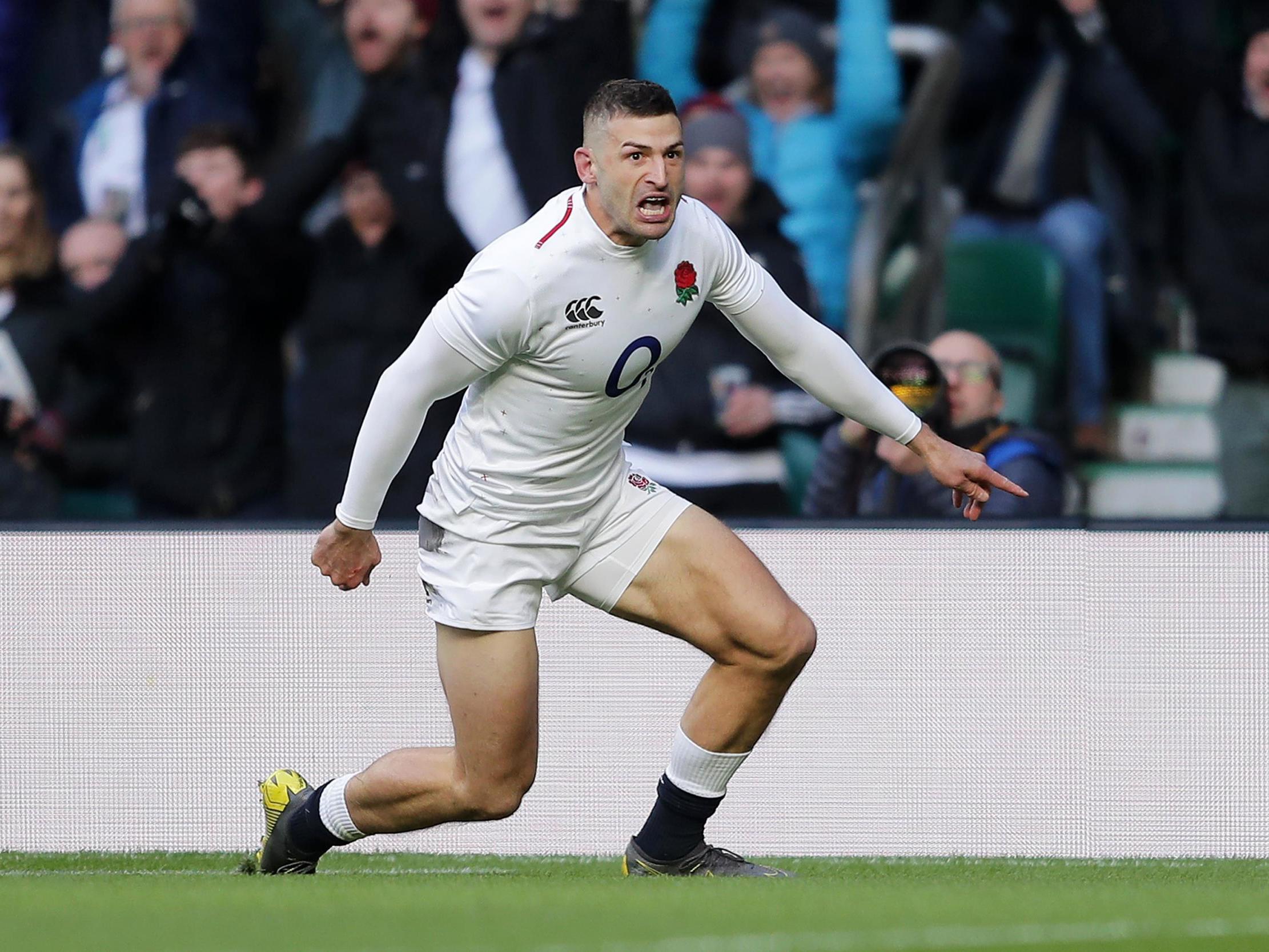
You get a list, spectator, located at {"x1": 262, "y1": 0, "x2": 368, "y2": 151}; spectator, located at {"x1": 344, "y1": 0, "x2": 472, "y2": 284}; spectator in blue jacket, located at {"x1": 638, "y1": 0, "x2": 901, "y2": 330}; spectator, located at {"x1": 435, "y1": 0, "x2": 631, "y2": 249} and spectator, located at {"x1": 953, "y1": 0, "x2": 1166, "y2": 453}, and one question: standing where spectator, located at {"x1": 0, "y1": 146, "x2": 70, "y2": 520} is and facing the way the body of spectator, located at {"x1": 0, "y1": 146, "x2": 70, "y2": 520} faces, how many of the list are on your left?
5

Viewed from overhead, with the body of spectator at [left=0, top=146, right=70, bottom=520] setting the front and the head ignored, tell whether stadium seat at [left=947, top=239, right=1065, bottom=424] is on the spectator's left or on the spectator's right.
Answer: on the spectator's left

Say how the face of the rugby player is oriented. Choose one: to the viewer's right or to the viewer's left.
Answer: to the viewer's right

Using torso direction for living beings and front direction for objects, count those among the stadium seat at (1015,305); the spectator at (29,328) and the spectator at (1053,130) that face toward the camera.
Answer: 3

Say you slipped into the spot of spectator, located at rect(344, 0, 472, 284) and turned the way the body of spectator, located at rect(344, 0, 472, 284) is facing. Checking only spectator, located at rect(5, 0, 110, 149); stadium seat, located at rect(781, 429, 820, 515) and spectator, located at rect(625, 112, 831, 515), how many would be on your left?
2

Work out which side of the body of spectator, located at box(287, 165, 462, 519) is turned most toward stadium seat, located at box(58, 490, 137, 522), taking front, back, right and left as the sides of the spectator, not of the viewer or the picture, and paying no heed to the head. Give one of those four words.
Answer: right
